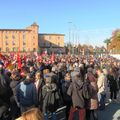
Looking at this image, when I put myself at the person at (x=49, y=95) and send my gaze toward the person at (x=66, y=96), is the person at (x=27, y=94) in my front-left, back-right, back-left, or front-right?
back-left

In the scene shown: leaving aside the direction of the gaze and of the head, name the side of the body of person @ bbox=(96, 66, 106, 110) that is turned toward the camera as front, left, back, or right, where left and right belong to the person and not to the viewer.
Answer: left

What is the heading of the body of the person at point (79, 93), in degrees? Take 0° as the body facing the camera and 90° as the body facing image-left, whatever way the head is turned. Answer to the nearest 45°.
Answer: approximately 180°

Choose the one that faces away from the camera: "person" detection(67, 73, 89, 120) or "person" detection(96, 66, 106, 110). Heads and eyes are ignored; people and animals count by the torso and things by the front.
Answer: "person" detection(67, 73, 89, 120)

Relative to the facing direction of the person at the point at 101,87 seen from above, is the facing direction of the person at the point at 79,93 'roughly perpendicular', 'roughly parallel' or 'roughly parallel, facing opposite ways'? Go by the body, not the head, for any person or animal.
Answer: roughly perpendicular

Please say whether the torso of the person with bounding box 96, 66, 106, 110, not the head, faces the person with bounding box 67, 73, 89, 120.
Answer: no

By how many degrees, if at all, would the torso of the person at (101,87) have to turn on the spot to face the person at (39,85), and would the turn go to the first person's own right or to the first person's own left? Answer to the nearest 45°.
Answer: approximately 45° to the first person's own left

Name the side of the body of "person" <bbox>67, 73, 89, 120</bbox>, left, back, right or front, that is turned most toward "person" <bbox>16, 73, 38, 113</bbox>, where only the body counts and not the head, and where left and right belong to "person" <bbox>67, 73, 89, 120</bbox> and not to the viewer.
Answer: left
